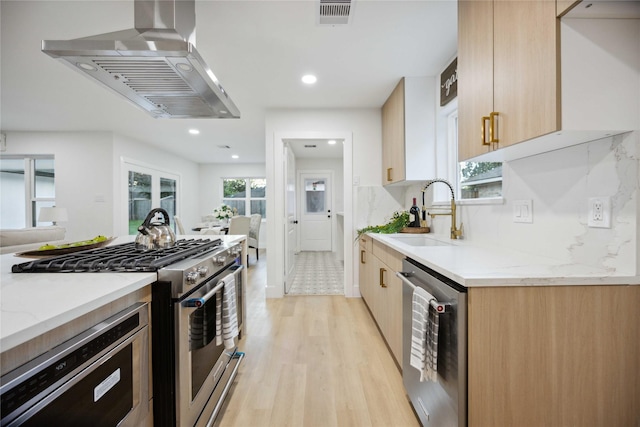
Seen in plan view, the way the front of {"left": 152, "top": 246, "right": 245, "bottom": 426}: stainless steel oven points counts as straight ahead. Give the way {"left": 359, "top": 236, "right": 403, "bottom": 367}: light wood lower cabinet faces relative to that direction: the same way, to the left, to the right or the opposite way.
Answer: the opposite way

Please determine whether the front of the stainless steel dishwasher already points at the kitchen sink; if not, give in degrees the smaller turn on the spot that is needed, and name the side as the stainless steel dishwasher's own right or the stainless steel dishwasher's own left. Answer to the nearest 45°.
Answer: approximately 135° to the stainless steel dishwasher's own right

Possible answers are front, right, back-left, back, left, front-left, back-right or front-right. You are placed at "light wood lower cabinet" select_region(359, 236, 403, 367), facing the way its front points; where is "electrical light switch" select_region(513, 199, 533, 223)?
back-left

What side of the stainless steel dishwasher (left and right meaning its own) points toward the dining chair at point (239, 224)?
right

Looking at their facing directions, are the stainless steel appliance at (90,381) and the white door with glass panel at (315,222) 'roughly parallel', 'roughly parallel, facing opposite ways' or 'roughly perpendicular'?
roughly perpendicular

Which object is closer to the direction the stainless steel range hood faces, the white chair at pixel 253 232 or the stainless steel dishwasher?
the stainless steel dishwasher

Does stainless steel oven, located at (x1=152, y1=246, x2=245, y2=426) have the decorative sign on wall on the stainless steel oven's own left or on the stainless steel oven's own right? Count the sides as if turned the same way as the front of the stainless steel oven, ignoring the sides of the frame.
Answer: on the stainless steel oven's own left

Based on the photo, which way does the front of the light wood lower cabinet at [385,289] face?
to the viewer's left

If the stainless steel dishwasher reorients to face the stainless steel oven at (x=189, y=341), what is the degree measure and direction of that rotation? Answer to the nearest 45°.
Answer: approximately 45° to its right

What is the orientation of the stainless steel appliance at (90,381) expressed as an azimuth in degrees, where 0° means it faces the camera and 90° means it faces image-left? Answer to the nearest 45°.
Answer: approximately 315°
